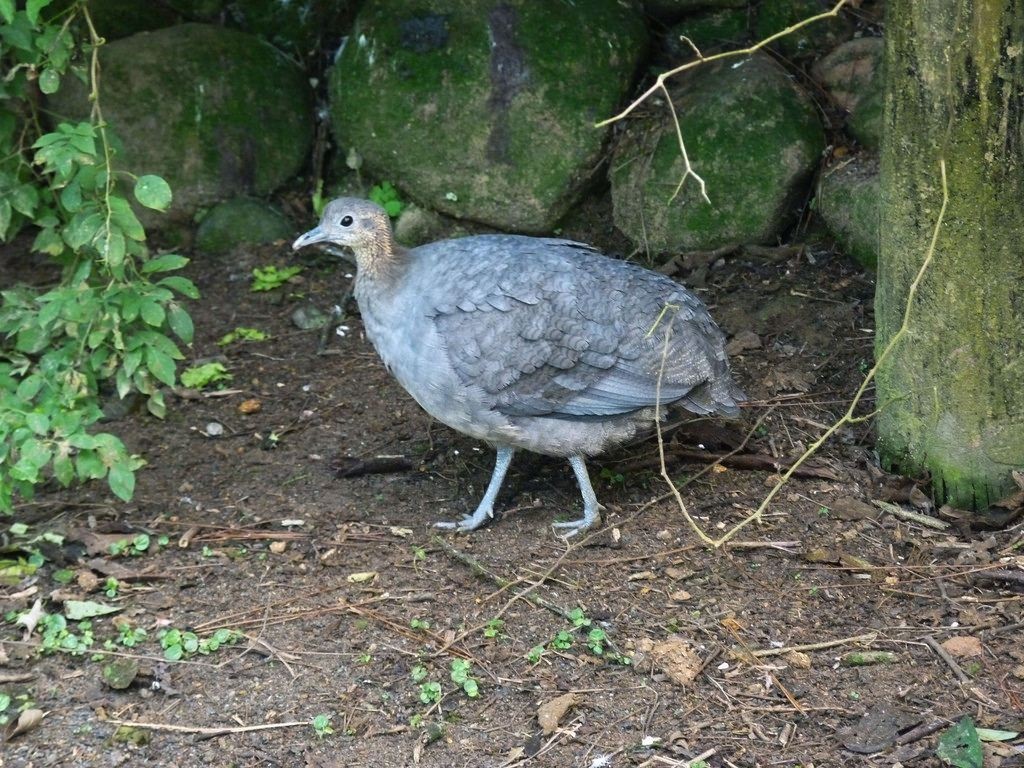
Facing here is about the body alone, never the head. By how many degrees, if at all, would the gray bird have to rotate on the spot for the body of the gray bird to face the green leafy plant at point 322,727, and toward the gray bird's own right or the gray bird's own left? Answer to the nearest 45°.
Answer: approximately 45° to the gray bird's own left

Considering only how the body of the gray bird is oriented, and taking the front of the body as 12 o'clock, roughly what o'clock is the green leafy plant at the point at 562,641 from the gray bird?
The green leafy plant is roughly at 9 o'clock from the gray bird.

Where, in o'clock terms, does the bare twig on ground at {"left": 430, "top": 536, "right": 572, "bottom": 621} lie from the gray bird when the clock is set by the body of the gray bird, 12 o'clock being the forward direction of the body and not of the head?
The bare twig on ground is roughly at 10 o'clock from the gray bird.

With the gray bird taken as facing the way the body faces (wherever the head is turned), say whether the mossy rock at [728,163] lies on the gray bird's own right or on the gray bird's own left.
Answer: on the gray bird's own right

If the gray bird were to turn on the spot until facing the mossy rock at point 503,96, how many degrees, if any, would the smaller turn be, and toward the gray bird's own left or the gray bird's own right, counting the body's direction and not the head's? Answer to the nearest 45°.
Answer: approximately 90° to the gray bird's own right

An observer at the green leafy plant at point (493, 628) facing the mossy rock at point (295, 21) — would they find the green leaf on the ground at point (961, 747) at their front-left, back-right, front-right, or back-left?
back-right

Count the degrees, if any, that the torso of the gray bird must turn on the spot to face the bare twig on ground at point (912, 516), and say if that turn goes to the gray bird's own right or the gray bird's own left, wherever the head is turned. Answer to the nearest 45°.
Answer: approximately 180°

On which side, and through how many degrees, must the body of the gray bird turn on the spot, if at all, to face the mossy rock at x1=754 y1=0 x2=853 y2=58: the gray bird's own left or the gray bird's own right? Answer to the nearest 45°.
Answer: approximately 135° to the gray bird's own right

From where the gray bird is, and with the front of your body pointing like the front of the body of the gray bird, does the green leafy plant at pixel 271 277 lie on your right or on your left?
on your right

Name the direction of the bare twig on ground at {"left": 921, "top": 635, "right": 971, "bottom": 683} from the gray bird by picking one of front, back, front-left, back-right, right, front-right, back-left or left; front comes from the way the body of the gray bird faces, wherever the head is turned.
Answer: back-left

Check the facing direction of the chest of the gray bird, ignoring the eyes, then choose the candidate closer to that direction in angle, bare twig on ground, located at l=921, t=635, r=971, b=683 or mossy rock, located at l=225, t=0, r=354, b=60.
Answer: the mossy rock

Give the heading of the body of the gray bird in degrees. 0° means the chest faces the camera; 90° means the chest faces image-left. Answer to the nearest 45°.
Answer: approximately 90°

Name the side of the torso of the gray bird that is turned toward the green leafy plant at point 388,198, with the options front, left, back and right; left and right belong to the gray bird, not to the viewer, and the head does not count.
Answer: right
